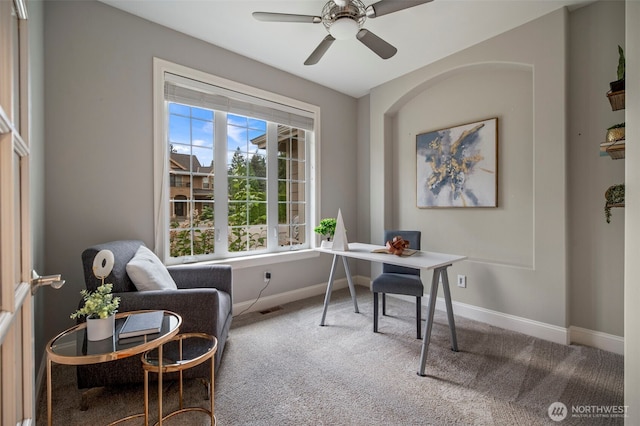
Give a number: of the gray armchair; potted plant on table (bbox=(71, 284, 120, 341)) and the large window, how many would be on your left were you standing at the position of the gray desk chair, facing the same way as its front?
0

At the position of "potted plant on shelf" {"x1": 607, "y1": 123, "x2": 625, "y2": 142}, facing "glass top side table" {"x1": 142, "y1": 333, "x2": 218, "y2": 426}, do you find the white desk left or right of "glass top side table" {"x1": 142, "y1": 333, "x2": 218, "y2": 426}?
right

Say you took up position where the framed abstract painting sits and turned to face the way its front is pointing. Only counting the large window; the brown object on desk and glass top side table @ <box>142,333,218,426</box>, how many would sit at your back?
0

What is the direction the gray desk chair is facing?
toward the camera

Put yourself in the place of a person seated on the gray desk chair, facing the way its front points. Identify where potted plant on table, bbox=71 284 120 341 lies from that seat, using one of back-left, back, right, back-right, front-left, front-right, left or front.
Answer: front-right

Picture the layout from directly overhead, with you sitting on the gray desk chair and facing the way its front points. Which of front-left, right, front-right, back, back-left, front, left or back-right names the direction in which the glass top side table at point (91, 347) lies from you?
front-right

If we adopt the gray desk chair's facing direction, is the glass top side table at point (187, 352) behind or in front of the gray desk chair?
in front

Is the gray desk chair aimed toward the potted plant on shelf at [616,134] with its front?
no

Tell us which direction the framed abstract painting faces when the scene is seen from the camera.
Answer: facing the viewer and to the left of the viewer

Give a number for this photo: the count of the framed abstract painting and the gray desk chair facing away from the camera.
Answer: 0

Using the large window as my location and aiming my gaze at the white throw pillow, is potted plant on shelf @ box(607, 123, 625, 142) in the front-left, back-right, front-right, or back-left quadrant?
front-left

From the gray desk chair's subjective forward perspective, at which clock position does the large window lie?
The large window is roughly at 3 o'clock from the gray desk chair.

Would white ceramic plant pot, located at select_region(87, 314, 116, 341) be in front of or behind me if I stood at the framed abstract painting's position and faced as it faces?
in front
